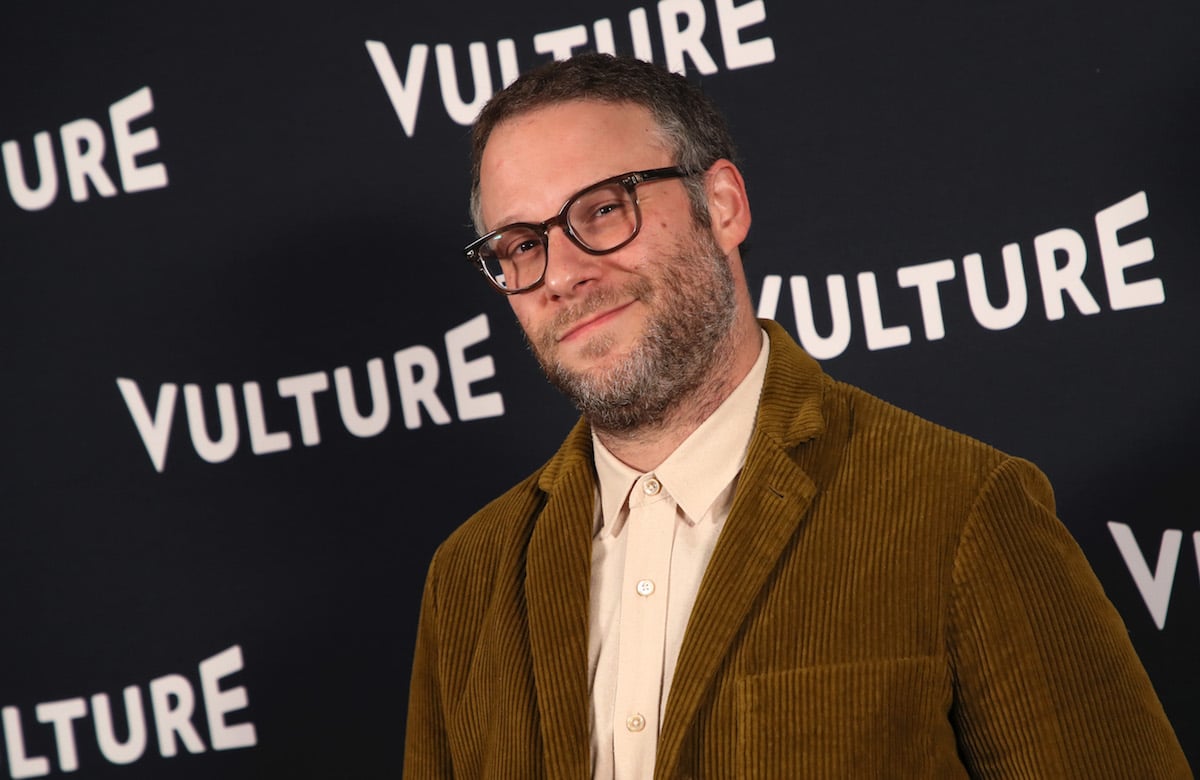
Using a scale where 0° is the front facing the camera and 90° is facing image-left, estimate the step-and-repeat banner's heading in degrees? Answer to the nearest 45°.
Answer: approximately 0°

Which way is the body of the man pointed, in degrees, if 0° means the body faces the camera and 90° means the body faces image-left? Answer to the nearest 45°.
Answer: approximately 45°

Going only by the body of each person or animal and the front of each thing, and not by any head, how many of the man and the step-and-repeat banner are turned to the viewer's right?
0

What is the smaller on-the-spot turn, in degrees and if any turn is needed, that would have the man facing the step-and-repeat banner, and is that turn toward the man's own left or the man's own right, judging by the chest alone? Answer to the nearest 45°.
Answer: approximately 90° to the man's own right
